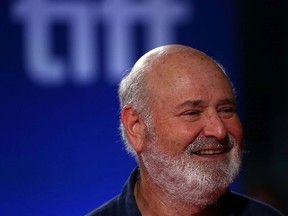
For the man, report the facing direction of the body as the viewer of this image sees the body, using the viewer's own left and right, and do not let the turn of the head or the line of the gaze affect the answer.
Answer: facing the viewer and to the right of the viewer

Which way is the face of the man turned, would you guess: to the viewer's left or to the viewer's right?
to the viewer's right
